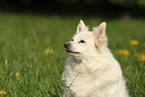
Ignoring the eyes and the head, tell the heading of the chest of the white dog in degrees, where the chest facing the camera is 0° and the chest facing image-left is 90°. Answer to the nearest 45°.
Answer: approximately 45°
